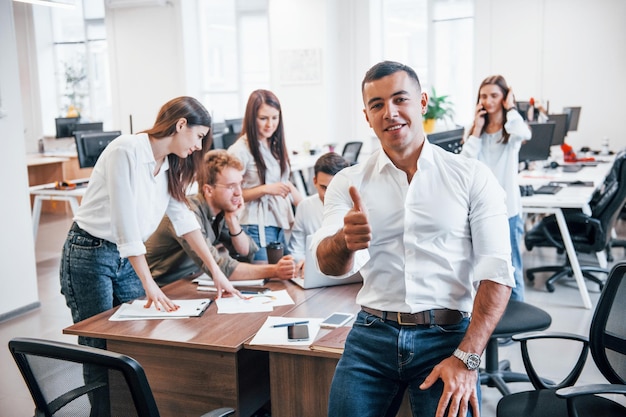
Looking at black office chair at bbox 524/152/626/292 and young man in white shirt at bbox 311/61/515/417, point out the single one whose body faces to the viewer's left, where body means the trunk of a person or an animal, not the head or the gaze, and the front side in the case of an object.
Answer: the black office chair

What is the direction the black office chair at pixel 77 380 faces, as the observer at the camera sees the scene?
facing away from the viewer and to the right of the viewer

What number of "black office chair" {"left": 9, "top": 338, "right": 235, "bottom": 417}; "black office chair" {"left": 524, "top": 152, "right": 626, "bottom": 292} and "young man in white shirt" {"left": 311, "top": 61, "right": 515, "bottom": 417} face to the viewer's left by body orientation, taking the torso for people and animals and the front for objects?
1

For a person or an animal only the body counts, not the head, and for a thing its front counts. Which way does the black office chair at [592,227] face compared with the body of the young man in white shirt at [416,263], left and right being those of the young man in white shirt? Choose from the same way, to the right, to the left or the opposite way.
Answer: to the right

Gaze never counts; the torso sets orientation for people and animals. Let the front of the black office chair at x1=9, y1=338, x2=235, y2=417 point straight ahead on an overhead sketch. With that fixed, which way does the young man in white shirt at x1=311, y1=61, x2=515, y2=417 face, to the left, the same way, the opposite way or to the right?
the opposite way

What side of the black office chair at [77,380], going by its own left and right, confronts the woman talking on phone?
front

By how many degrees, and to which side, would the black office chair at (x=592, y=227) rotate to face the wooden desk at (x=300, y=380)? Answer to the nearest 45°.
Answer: approximately 90° to its left

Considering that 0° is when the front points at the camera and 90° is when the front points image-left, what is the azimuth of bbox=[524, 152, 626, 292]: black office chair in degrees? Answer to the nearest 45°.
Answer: approximately 90°

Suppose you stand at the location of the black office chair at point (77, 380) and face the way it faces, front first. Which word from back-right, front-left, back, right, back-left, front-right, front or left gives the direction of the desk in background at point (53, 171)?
front-left

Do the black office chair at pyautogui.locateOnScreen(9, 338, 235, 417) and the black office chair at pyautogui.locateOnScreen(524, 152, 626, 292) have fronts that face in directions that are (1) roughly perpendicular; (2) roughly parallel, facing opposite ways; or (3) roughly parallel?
roughly perpendicular

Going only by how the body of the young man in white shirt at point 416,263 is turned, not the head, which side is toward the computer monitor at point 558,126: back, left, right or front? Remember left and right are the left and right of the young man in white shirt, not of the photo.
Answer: back

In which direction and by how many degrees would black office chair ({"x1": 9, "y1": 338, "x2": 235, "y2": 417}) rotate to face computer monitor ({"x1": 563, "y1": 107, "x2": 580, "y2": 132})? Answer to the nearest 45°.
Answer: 0° — it already faces it

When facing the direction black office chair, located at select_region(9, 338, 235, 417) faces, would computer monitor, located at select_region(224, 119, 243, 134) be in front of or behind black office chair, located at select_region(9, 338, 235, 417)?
in front

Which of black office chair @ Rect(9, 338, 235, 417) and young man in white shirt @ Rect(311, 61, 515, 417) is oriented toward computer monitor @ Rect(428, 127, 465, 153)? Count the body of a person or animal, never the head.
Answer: the black office chair

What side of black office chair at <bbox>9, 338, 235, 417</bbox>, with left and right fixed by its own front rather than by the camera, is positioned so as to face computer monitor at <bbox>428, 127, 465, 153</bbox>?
front

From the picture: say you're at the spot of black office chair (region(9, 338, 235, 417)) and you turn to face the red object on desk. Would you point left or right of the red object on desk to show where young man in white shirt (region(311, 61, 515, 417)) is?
right
